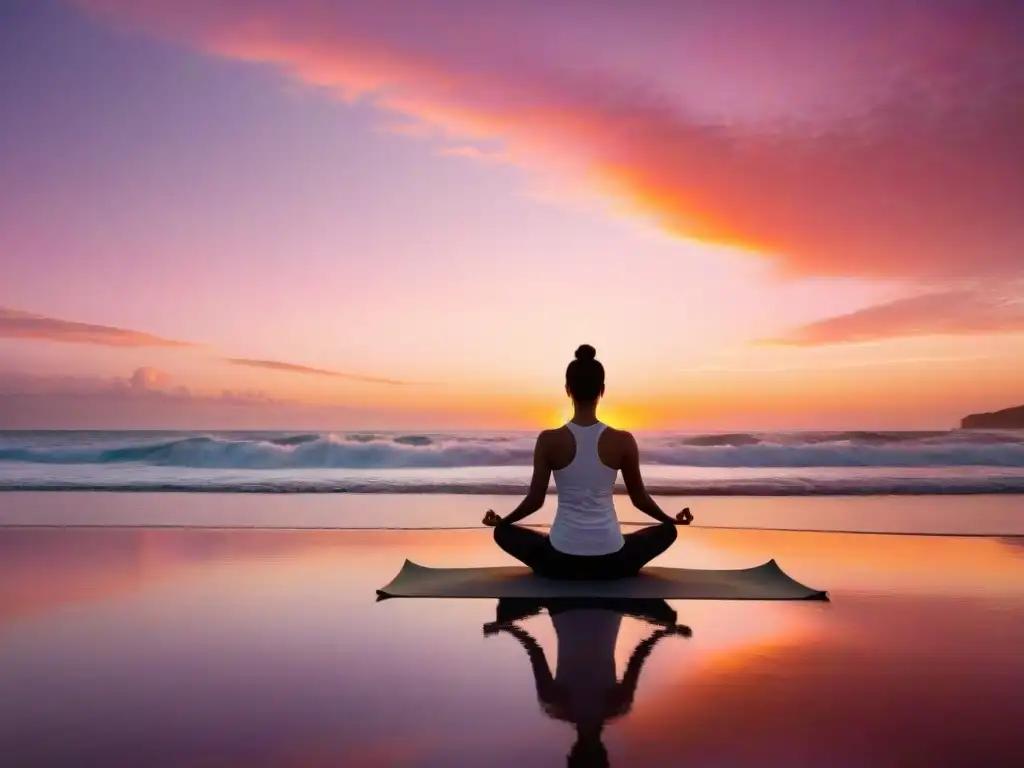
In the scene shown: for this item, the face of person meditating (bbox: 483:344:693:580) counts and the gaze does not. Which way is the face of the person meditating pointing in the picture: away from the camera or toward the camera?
away from the camera

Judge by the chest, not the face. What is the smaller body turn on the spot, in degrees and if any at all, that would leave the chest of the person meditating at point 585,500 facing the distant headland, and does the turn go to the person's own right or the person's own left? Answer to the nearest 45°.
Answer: approximately 45° to the person's own right

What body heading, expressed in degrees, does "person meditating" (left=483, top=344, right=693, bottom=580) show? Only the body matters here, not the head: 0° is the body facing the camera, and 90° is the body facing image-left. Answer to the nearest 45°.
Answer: approximately 180°

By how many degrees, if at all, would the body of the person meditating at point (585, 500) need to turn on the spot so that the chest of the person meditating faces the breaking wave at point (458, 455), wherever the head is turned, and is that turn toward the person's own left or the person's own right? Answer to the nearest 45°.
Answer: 0° — they already face it
